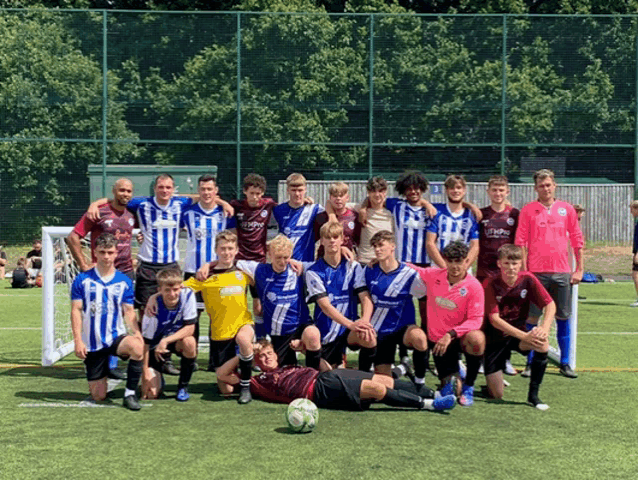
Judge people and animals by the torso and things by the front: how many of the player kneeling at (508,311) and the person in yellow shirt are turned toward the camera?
2

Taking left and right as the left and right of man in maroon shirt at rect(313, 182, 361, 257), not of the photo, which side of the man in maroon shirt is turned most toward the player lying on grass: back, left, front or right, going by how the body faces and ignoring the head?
front

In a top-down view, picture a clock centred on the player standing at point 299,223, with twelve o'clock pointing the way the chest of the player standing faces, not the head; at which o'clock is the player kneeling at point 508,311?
The player kneeling is roughly at 10 o'clock from the player standing.

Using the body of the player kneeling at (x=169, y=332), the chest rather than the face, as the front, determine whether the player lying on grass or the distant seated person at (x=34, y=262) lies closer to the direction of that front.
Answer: the player lying on grass

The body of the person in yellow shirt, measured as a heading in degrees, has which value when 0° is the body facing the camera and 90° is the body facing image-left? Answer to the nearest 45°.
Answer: approximately 0°

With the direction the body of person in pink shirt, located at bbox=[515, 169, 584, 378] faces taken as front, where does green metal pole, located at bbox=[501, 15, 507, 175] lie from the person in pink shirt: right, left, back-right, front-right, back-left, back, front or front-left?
back

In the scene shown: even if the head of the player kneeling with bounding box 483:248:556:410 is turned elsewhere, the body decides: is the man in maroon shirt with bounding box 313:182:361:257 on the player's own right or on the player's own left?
on the player's own right

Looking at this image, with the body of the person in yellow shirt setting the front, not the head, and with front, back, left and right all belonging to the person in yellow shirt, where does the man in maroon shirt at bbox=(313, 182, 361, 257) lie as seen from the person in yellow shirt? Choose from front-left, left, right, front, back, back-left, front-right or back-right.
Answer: back-left

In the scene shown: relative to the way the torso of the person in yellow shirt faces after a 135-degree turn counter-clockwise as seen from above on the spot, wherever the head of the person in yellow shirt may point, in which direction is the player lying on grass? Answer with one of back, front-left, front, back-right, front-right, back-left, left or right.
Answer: right

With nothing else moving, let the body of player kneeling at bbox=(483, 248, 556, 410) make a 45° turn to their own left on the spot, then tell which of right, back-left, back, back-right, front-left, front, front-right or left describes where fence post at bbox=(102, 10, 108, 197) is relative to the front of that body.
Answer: back

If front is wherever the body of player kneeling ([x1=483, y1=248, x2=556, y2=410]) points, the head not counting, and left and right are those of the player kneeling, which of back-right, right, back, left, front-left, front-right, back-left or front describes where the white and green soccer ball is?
front-right

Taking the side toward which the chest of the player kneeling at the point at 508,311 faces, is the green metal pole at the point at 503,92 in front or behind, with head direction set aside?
behind

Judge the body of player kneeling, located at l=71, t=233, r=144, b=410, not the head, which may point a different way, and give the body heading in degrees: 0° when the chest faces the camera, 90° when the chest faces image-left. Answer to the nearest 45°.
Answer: approximately 0°

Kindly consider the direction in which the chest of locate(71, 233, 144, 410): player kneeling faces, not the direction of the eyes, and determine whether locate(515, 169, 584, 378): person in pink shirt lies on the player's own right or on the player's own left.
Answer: on the player's own left

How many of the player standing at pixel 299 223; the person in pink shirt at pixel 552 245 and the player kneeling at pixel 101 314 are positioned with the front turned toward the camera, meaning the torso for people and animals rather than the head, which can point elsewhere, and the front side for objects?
3
